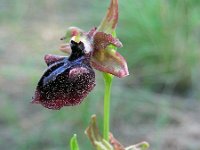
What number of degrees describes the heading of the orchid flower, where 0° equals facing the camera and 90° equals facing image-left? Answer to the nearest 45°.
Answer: approximately 45°
